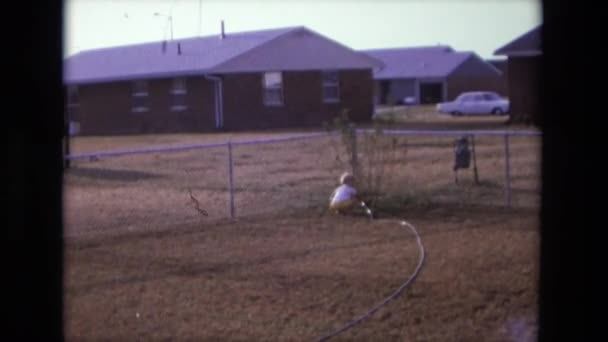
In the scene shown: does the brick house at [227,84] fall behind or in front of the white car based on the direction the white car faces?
in front

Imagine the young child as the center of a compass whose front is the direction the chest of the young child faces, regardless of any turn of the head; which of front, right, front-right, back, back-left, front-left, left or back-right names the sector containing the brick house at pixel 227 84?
front-left

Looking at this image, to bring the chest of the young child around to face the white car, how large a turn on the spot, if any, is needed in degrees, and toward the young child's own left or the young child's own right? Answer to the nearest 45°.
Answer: approximately 45° to the young child's own left

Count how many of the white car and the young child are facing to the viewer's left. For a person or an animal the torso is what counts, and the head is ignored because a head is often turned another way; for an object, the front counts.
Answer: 1

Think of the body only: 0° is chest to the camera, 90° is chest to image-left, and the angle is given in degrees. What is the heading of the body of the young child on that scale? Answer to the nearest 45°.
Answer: approximately 225°

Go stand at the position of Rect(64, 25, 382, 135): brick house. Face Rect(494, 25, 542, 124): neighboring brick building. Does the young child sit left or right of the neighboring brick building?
right

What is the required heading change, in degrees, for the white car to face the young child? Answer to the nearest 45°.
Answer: approximately 90° to its left
